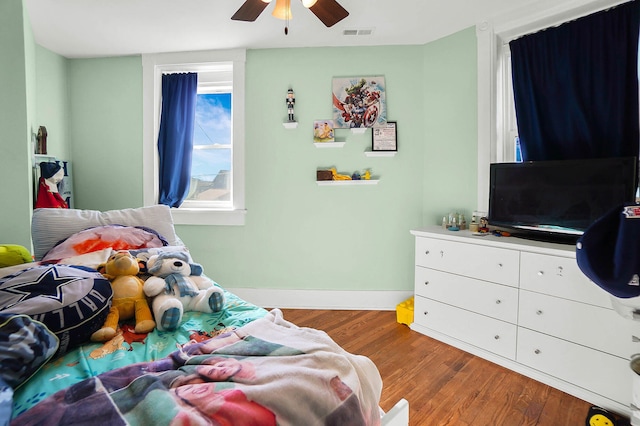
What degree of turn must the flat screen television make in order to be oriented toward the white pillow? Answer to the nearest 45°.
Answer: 0° — it already faces it

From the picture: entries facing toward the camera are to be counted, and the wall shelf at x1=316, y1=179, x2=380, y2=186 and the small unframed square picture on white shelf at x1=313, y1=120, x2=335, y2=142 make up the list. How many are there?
2

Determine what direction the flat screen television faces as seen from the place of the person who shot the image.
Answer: facing the viewer and to the left of the viewer

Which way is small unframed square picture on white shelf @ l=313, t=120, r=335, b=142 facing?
toward the camera

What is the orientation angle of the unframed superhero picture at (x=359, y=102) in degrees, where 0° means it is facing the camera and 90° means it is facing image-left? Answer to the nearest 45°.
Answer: approximately 0°

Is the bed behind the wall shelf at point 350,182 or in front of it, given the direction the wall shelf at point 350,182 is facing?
in front

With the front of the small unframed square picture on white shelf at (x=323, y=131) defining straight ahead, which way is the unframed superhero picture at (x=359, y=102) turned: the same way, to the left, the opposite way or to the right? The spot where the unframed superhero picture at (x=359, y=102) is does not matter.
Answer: the same way

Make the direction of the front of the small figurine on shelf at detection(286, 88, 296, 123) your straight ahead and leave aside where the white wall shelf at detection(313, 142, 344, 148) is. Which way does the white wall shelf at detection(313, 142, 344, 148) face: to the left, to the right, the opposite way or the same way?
the same way

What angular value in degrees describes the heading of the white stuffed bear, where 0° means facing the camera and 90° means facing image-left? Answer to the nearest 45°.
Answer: approximately 315°

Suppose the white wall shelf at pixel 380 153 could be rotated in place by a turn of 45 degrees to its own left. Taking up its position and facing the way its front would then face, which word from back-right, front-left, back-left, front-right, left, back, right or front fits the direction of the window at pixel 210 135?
back-right

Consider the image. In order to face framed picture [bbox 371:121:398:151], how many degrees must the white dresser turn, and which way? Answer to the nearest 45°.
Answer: approximately 90° to its right

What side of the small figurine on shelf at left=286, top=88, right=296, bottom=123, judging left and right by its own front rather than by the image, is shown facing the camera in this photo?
front

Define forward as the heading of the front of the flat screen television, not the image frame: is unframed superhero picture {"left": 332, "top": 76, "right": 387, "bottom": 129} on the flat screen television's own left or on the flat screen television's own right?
on the flat screen television's own right

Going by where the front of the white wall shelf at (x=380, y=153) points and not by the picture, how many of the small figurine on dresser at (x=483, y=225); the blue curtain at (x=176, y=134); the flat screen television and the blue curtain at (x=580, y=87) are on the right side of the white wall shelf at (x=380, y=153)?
1
